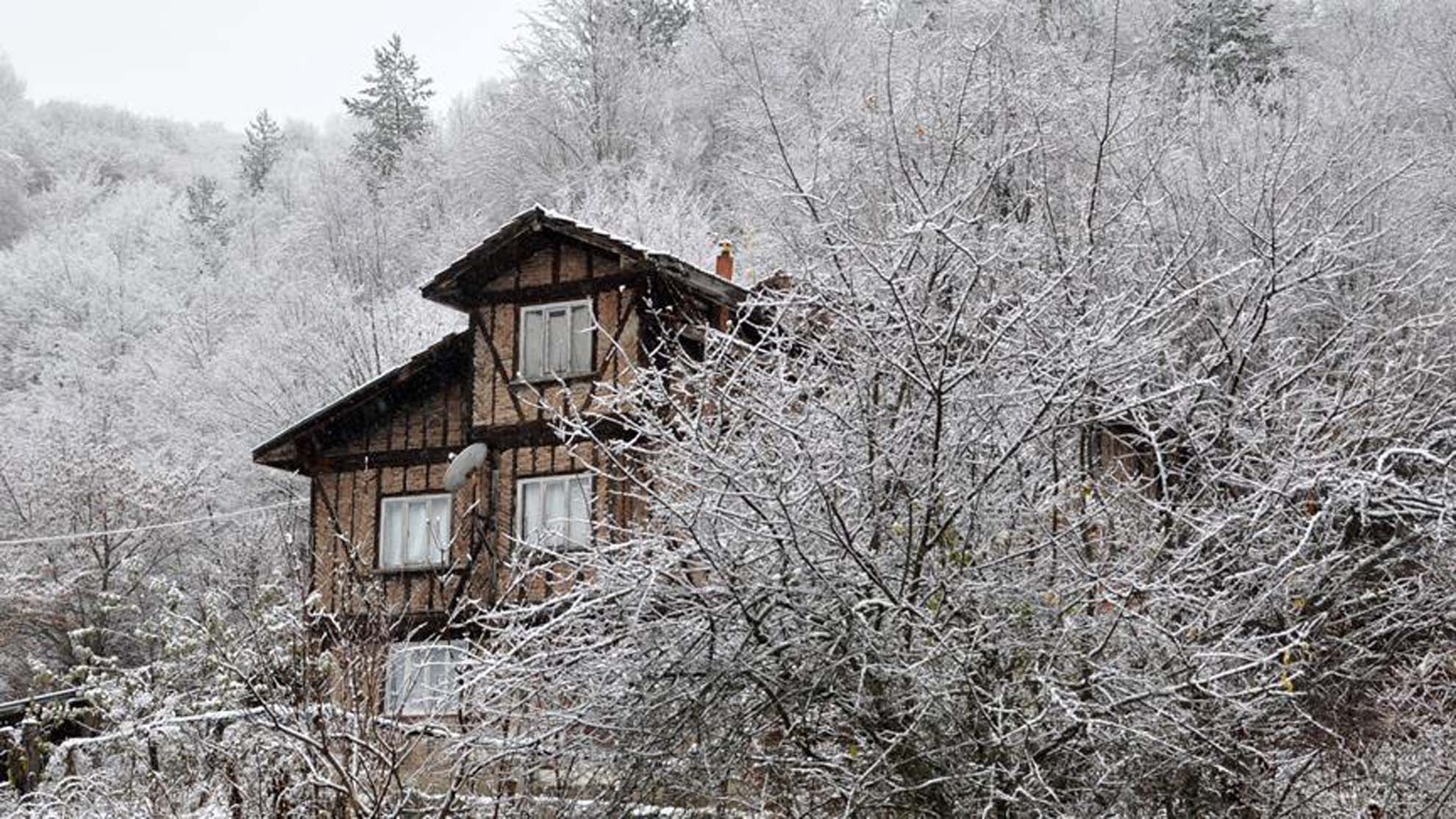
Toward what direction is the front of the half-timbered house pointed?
toward the camera

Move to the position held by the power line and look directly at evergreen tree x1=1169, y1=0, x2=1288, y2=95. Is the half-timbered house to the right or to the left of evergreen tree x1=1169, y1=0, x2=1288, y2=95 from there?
right

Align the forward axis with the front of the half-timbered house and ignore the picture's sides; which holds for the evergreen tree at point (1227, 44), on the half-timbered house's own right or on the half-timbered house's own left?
on the half-timbered house's own left

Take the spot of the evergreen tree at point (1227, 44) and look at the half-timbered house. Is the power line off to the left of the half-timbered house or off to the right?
right
